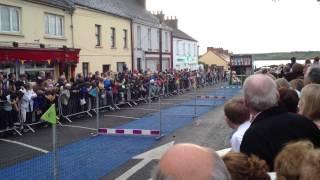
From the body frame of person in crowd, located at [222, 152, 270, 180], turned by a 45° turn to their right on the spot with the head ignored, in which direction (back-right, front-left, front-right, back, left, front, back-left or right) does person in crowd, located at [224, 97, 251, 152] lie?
front

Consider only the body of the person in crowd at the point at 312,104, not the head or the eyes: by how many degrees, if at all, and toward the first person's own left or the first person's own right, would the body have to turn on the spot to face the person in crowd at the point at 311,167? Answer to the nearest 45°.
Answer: approximately 135° to the first person's own left

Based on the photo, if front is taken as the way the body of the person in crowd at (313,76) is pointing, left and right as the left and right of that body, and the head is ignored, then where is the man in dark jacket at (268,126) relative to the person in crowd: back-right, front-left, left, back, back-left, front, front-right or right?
back-left

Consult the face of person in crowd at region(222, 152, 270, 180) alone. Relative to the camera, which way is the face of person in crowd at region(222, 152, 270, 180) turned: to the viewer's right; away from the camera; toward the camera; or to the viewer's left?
away from the camera

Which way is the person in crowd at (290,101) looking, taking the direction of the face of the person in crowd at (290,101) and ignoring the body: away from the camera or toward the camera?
away from the camera

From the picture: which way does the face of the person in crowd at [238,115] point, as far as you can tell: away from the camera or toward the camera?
away from the camera

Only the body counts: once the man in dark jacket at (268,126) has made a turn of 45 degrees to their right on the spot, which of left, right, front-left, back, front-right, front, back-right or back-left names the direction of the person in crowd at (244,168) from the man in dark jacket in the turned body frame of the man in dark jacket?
back

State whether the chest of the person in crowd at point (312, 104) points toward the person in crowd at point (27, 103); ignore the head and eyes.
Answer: yes

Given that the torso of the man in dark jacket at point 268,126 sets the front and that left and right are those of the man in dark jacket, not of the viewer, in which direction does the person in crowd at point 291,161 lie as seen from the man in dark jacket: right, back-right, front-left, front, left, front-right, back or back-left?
back-left

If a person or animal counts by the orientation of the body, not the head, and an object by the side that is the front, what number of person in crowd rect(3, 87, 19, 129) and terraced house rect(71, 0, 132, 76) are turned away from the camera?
0

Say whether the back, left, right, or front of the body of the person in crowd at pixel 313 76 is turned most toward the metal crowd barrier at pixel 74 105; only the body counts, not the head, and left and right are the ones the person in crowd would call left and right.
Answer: front

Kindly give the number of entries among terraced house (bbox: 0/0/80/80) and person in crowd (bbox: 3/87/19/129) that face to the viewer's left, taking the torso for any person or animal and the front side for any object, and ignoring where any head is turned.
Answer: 0

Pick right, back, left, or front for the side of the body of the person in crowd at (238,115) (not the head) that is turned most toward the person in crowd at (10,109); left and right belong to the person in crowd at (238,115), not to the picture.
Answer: front

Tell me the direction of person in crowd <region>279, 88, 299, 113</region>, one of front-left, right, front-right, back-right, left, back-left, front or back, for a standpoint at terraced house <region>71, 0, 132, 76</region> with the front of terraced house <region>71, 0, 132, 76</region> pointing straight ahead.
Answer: front-right

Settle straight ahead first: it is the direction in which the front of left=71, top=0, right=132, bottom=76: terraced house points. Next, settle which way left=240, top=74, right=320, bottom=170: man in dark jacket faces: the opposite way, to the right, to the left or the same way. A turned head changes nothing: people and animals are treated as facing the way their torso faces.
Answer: the opposite way

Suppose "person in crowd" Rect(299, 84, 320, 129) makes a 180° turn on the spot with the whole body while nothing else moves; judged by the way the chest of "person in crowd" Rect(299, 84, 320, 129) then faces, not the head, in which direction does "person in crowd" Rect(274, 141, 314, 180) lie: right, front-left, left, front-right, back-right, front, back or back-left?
front-right

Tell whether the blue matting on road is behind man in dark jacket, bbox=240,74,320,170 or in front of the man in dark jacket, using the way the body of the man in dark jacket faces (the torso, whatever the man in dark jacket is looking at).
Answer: in front

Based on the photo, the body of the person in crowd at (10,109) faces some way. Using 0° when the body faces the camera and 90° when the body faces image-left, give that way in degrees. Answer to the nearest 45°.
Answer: approximately 315°

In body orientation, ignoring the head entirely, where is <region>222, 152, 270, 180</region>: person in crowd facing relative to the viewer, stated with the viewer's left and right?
facing away from the viewer and to the left of the viewer
